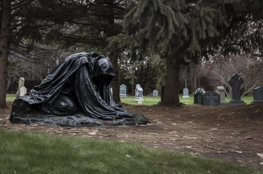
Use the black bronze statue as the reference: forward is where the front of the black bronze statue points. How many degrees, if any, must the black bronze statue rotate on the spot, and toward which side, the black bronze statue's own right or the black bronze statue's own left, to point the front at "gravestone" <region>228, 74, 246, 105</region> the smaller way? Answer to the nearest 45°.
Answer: approximately 45° to the black bronze statue's own left

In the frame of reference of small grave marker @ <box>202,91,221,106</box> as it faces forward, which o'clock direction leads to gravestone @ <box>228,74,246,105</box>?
The gravestone is roughly at 8 o'clock from the small grave marker.

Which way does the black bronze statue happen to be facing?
to the viewer's right

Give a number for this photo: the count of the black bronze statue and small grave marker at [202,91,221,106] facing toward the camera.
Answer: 1

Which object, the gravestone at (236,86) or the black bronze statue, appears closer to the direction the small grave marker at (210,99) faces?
the black bronze statue

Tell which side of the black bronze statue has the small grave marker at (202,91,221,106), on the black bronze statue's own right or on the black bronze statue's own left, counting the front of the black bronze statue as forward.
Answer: on the black bronze statue's own left
